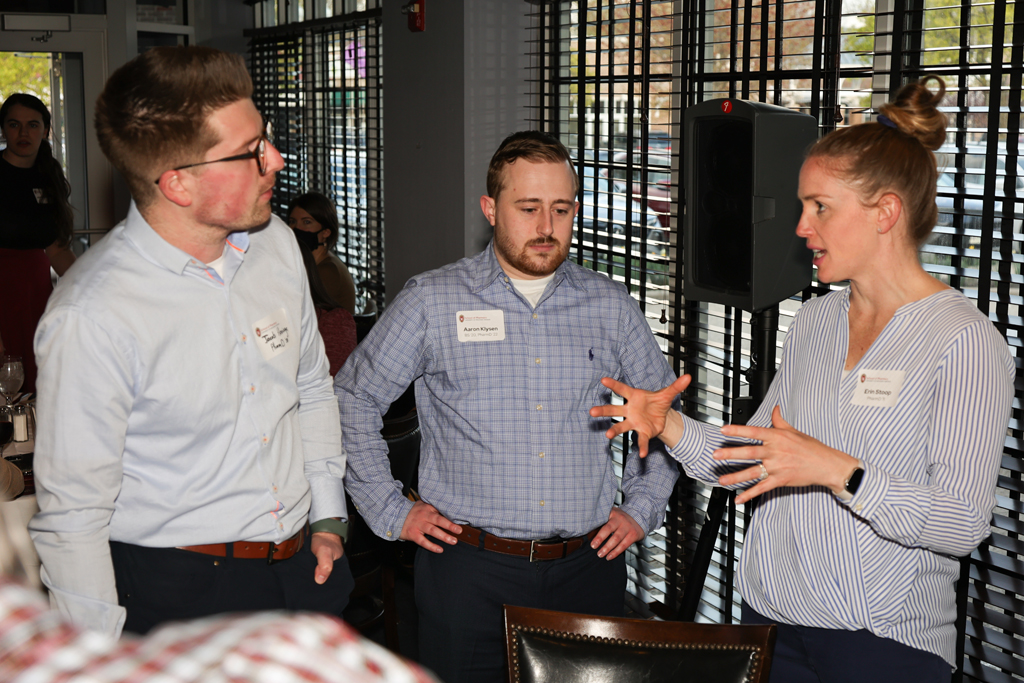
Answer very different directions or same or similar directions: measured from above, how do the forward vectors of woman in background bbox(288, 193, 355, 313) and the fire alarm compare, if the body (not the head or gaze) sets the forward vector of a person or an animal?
same or similar directions

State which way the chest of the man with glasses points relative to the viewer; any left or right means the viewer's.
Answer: facing the viewer and to the right of the viewer

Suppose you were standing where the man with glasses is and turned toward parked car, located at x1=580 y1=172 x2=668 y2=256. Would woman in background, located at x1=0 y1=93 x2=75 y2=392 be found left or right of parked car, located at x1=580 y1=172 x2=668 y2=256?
left

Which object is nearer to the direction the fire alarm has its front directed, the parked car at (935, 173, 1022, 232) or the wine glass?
the wine glass

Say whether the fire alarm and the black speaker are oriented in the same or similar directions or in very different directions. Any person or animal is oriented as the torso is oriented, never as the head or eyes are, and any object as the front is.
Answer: same or similar directions

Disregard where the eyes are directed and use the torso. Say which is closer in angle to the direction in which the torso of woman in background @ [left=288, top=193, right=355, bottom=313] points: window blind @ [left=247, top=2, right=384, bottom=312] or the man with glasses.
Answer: the man with glasses

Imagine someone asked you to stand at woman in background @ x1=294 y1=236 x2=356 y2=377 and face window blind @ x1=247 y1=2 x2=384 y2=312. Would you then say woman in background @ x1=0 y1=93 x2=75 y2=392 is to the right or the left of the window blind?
left

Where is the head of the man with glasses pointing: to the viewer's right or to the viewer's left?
to the viewer's right

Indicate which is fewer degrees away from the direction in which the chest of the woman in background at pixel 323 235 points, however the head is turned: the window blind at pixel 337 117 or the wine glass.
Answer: the wine glass

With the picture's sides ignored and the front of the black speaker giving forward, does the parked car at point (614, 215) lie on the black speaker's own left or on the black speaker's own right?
on the black speaker's own right

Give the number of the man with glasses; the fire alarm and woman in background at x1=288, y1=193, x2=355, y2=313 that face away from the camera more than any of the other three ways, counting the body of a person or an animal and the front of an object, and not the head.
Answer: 0

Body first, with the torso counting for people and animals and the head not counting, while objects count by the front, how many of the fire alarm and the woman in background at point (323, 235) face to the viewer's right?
0

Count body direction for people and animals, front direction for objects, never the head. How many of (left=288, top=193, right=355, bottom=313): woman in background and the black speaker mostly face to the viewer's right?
0

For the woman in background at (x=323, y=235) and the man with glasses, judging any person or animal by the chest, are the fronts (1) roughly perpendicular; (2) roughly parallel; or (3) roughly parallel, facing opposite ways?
roughly perpendicular

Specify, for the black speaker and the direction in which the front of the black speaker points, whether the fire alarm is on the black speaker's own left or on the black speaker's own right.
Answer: on the black speaker's own right

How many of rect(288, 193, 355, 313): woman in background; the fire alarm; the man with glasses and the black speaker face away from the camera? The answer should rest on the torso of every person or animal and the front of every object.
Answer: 0
